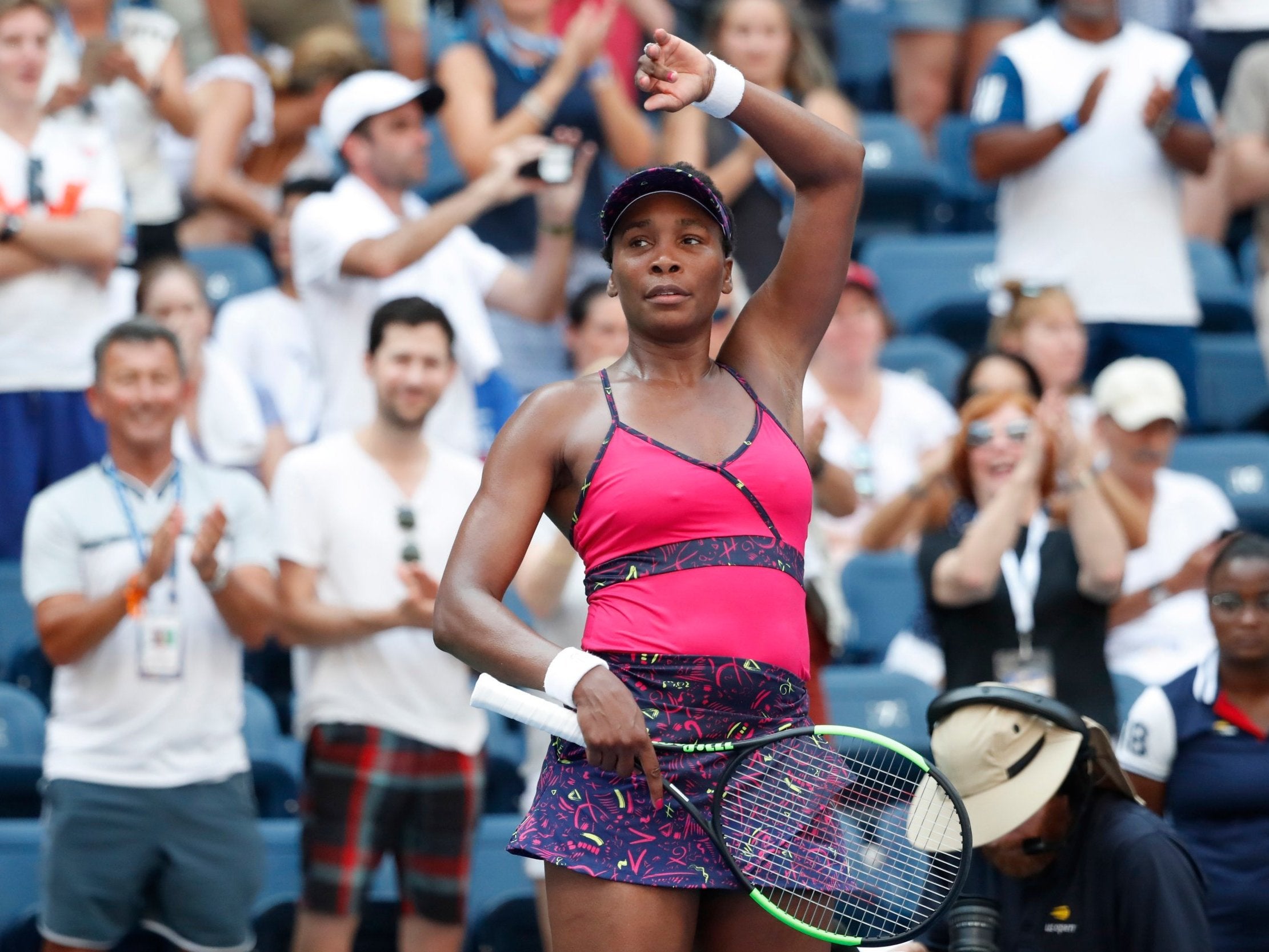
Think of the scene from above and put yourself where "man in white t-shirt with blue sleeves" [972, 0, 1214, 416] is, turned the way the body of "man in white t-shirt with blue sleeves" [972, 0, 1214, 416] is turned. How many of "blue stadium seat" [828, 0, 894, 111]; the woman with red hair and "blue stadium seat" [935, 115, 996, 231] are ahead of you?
1

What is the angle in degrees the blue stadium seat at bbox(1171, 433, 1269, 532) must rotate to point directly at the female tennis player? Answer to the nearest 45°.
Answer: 0° — it already faces them

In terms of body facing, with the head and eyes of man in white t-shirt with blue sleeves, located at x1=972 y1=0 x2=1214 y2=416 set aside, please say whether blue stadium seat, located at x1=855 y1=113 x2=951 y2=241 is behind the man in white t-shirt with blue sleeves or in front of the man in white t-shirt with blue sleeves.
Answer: behind

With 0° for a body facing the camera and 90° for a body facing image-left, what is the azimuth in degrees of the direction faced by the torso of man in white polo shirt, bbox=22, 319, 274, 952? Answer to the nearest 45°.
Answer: approximately 0°

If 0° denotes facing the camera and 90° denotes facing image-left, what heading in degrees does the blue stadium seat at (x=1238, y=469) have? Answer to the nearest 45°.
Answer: approximately 0°

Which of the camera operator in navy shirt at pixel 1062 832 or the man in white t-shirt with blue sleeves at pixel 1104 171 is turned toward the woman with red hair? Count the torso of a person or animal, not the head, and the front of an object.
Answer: the man in white t-shirt with blue sleeves

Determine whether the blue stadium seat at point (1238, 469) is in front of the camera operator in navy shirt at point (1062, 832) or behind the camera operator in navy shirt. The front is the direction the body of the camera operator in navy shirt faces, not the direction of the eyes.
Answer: behind
